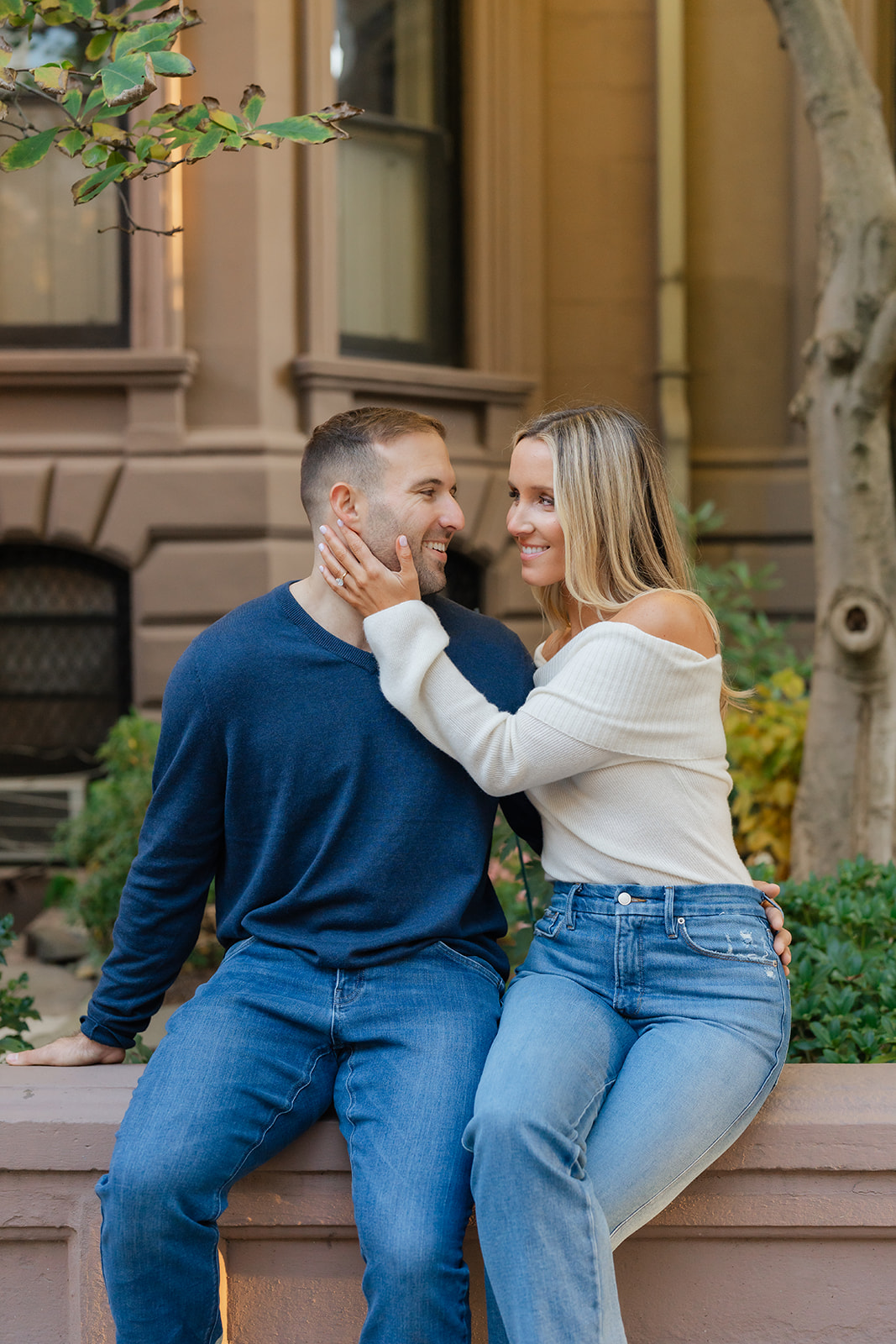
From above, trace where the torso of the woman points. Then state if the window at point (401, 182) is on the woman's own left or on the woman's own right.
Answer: on the woman's own right

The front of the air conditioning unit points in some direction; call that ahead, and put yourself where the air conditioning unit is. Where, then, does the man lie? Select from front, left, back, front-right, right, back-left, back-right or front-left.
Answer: front

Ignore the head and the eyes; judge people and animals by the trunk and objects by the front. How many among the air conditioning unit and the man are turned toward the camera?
2

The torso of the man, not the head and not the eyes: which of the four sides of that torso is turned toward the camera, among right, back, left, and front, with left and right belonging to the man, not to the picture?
front

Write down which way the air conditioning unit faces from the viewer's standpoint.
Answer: facing the viewer

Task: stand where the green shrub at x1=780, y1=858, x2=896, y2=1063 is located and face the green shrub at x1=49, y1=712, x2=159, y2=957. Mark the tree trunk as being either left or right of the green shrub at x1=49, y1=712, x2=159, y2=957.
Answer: right

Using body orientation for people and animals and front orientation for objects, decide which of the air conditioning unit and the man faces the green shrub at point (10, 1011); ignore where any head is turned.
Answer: the air conditioning unit

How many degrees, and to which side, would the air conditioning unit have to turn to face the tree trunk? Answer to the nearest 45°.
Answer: approximately 45° to its left

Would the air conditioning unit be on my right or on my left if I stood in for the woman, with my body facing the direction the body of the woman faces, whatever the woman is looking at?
on my right

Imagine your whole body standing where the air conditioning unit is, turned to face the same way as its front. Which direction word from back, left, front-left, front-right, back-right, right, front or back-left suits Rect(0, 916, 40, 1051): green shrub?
front

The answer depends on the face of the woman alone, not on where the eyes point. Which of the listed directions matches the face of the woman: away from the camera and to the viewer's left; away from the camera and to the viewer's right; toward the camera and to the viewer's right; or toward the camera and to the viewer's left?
toward the camera and to the viewer's left

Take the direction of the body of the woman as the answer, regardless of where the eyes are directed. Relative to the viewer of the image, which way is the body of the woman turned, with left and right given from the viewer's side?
facing the viewer and to the left of the viewer
